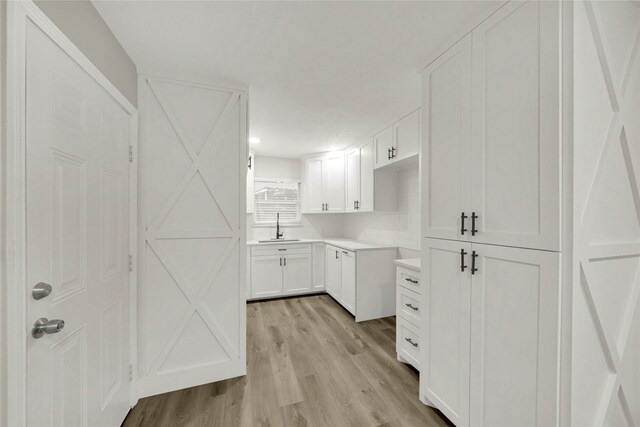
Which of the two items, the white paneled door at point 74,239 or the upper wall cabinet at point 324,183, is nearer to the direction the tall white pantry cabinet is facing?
the white paneled door

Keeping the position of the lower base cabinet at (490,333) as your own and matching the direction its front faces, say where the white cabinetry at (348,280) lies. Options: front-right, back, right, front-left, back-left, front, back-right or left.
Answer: right

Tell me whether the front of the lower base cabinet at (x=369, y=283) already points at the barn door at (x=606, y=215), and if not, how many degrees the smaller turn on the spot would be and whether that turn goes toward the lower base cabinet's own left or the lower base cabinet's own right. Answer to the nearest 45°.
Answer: approximately 135° to the lower base cabinet's own left

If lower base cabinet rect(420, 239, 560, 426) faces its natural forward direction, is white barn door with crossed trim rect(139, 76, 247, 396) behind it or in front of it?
in front

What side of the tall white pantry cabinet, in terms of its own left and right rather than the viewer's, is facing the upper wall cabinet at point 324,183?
right

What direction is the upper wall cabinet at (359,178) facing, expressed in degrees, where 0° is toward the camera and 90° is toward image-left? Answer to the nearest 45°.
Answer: approximately 45°

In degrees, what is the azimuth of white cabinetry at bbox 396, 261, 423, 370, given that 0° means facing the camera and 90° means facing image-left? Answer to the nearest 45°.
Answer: approximately 45°

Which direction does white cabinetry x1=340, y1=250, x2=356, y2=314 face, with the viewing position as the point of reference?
facing to the left of the viewer

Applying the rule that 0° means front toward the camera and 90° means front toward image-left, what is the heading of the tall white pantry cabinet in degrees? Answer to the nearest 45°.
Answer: approximately 45°

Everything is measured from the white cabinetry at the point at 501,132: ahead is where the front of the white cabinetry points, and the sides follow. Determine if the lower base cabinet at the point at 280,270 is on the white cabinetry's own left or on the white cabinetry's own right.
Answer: on the white cabinetry's own right

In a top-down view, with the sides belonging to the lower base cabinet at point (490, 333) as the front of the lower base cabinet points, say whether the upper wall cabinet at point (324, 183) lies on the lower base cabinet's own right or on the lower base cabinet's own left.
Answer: on the lower base cabinet's own right
